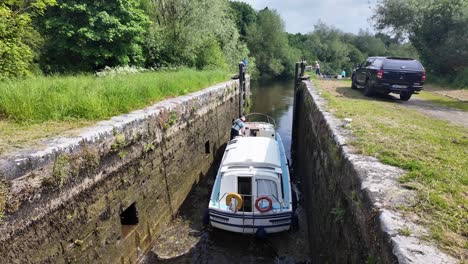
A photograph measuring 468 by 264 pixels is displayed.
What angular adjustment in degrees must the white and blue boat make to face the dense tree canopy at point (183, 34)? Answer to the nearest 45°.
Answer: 0° — it already faces it

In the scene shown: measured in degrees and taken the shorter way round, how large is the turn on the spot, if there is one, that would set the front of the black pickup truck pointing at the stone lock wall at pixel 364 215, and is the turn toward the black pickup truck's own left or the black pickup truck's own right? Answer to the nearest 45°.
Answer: approximately 135° to the black pickup truck's own left

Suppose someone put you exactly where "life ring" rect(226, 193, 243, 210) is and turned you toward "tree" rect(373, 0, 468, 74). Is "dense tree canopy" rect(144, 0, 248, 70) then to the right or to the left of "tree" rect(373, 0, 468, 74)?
left

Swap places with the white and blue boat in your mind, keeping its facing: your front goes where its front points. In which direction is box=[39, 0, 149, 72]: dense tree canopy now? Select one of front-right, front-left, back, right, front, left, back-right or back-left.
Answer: front-left

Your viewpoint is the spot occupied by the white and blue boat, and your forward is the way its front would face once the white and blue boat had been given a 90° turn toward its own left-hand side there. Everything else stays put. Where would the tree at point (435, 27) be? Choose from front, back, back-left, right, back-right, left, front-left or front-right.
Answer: back-right

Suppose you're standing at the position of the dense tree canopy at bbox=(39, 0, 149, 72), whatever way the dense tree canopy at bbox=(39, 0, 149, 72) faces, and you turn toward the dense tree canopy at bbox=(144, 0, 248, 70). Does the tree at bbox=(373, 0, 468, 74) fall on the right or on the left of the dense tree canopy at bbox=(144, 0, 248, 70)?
right

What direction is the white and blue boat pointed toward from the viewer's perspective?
away from the camera

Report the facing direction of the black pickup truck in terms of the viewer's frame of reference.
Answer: facing away from the viewer and to the left of the viewer

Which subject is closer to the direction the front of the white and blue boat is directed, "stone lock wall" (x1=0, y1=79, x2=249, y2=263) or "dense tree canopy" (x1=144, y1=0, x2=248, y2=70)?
the dense tree canopy

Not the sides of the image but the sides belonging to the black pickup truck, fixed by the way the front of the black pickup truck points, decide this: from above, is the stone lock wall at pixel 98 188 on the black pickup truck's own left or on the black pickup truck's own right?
on the black pickup truck's own left
